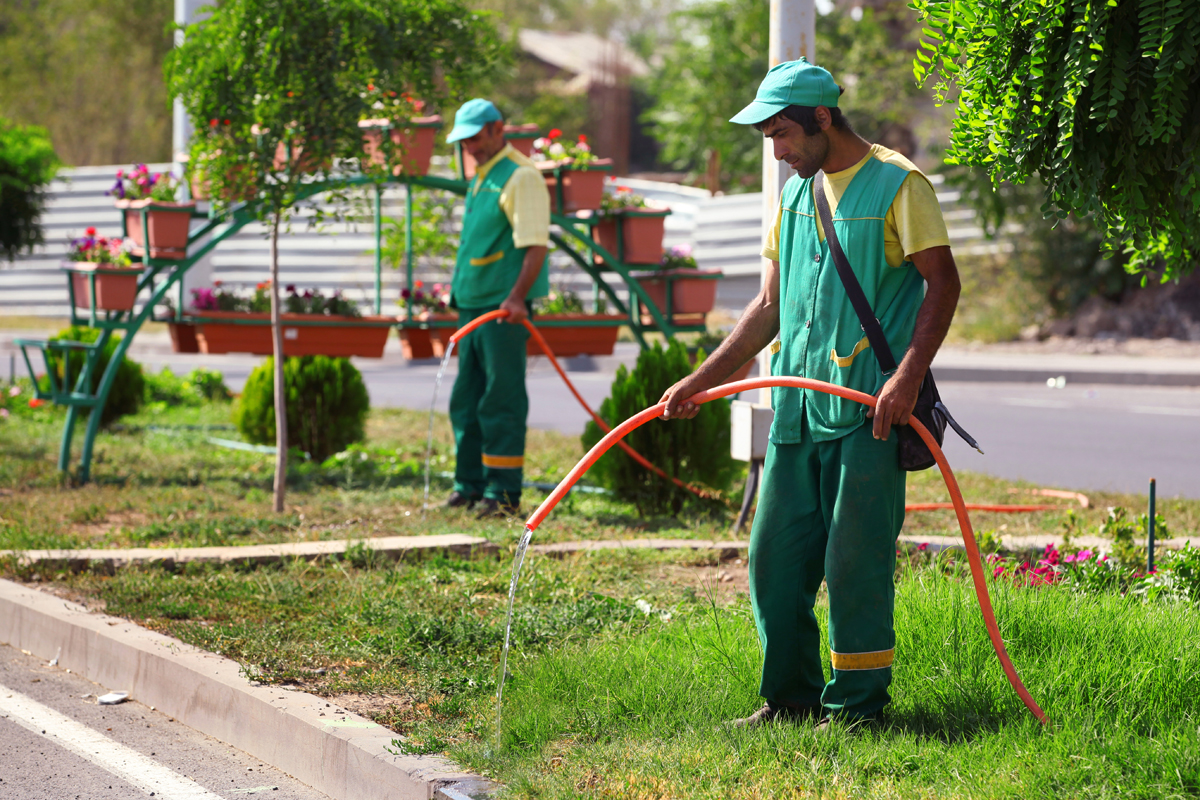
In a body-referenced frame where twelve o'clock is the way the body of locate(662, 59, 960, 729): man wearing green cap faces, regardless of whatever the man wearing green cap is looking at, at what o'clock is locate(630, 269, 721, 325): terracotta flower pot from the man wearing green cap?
The terracotta flower pot is roughly at 4 o'clock from the man wearing green cap.

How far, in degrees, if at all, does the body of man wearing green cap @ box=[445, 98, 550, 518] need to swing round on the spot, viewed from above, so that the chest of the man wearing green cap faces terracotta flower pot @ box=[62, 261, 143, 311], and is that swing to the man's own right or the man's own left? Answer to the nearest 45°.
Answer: approximately 90° to the man's own right

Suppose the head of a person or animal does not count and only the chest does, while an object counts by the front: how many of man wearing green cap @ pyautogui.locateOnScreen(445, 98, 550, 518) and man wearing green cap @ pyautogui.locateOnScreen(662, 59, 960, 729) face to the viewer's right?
0

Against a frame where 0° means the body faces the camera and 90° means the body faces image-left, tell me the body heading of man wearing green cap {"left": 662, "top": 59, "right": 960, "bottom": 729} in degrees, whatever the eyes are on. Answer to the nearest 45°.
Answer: approximately 45°

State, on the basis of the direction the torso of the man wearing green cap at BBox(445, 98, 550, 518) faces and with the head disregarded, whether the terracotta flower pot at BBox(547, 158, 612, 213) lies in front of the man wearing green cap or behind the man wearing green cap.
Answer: behind

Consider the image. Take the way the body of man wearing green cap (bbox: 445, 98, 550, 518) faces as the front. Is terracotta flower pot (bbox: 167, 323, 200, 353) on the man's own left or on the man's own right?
on the man's own right

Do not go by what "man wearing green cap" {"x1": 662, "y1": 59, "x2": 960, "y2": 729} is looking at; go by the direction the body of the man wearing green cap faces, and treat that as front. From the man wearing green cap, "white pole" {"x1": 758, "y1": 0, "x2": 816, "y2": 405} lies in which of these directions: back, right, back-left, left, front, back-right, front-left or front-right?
back-right

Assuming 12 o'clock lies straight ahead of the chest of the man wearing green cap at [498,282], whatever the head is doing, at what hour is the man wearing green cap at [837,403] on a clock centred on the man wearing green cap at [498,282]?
the man wearing green cap at [837,403] is roughly at 10 o'clock from the man wearing green cap at [498,282].

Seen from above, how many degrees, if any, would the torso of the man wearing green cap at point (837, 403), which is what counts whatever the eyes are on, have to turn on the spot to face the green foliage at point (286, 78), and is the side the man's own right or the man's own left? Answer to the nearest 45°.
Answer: approximately 90° to the man's own right

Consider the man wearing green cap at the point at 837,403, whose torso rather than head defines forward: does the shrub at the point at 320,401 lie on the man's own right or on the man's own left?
on the man's own right

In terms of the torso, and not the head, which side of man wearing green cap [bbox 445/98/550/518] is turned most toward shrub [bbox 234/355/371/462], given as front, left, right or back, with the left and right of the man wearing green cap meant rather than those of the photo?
right
